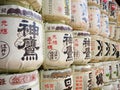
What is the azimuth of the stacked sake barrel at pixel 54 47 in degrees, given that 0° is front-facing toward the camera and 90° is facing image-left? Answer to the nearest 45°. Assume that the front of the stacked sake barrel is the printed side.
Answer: approximately 315°

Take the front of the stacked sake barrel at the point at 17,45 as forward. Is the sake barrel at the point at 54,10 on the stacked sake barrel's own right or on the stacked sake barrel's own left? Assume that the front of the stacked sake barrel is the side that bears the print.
on the stacked sake barrel's own left

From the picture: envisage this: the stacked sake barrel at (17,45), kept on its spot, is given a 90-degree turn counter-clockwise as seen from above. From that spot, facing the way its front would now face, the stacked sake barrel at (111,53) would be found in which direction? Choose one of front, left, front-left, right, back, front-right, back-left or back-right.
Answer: front

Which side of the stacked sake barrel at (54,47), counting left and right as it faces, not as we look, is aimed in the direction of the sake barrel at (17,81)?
right

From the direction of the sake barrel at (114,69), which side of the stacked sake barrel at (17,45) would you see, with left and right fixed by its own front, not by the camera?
left

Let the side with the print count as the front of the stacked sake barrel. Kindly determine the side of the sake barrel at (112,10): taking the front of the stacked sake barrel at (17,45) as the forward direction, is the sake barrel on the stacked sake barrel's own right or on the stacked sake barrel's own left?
on the stacked sake barrel's own left

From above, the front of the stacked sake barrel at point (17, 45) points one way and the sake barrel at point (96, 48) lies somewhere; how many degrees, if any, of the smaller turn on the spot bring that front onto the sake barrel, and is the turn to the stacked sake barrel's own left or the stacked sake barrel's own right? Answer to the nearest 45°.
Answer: approximately 90° to the stacked sake barrel's own left

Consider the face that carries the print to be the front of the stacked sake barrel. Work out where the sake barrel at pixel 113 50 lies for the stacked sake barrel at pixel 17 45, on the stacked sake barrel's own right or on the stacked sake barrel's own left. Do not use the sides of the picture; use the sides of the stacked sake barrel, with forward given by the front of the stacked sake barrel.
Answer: on the stacked sake barrel's own left

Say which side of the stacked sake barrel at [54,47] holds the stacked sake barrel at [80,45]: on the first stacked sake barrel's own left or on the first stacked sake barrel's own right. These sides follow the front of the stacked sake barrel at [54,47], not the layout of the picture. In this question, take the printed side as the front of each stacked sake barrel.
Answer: on the first stacked sake barrel's own left

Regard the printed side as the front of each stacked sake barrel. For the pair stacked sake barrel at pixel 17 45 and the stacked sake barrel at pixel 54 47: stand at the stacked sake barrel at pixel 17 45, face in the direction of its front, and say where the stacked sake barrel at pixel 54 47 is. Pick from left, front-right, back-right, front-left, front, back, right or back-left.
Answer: left

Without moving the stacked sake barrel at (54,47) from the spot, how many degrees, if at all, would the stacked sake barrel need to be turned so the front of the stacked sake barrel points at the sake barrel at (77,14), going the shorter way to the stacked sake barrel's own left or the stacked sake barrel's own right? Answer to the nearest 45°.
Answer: approximately 90° to the stacked sake barrel's own left
